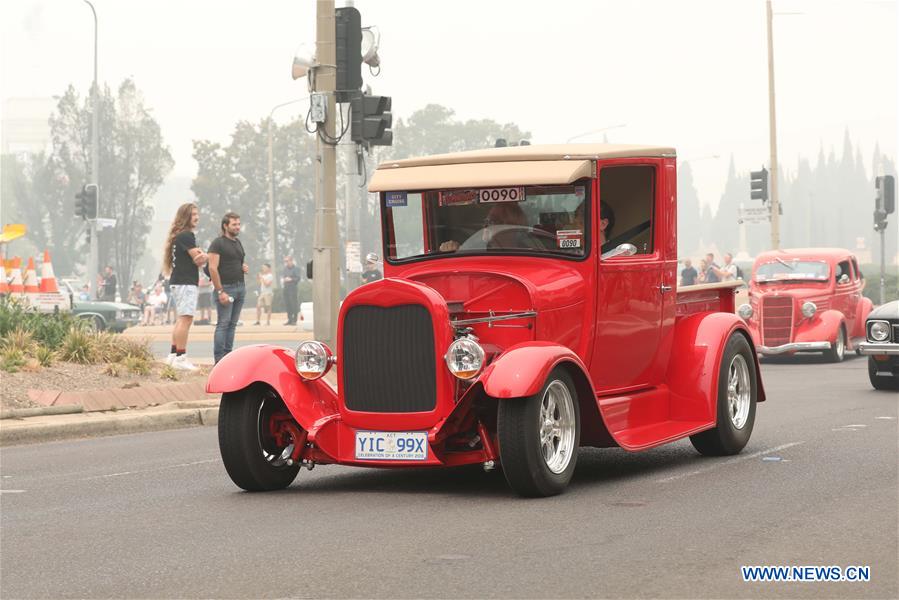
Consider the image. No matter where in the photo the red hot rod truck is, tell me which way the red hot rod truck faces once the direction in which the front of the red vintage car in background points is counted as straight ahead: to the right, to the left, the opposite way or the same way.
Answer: the same way

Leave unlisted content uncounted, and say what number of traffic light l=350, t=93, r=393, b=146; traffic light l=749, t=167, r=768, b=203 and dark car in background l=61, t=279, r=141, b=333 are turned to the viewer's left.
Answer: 1

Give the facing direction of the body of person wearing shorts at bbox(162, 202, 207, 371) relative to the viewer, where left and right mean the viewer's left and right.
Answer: facing to the right of the viewer

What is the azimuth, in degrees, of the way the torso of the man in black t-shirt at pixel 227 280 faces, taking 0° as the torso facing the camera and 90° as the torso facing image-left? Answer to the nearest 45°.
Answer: approximately 315°

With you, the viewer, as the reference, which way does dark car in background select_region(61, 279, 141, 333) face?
facing the viewer and to the right of the viewer

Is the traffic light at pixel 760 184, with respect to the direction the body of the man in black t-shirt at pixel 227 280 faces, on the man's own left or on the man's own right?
on the man's own left

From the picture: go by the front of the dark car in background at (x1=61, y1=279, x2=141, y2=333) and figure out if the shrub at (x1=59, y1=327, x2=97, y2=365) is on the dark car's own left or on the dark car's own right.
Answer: on the dark car's own right

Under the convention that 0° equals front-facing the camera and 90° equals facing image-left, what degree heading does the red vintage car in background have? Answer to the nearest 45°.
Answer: approximately 45°

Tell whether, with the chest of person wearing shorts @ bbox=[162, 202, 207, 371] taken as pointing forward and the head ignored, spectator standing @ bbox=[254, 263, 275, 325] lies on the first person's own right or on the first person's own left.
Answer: on the first person's own left

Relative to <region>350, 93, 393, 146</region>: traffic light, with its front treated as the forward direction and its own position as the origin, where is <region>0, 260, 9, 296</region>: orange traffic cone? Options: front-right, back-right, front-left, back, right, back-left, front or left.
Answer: back-left

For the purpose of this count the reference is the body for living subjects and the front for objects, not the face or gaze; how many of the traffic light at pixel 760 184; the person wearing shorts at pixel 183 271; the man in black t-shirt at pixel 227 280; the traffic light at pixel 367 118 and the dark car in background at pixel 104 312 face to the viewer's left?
1

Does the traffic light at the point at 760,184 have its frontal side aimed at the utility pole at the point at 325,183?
no
